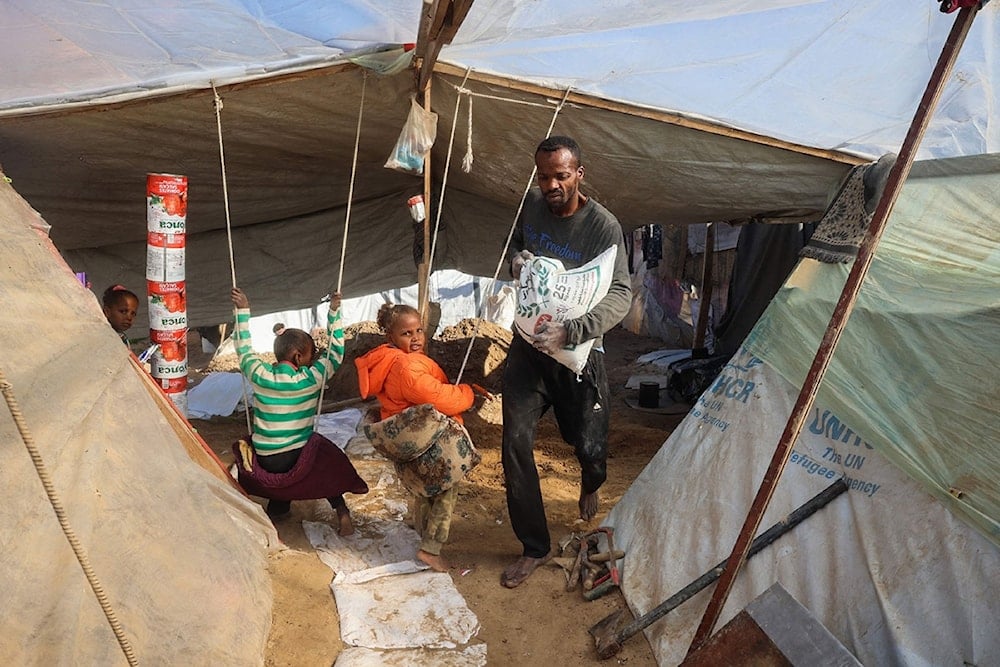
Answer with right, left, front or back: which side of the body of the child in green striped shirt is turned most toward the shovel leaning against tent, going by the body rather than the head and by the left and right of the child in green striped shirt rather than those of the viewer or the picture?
right

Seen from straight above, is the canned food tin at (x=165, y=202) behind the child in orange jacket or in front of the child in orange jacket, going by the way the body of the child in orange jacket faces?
behind

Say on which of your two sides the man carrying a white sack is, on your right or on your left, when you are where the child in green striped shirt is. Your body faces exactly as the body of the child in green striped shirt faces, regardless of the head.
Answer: on your right

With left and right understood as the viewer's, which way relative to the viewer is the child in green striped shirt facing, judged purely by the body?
facing away from the viewer and to the right of the viewer

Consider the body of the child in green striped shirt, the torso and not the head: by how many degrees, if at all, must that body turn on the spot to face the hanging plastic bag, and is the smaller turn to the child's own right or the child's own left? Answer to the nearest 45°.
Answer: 0° — they already face it

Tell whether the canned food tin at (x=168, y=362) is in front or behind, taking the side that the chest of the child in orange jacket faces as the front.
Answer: behind

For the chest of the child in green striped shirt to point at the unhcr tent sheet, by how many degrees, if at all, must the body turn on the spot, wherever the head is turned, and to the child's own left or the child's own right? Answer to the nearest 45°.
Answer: approximately 90° to the child's own right

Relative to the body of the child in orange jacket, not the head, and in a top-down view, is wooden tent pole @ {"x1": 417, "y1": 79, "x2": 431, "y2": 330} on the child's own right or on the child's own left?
on the child's own left

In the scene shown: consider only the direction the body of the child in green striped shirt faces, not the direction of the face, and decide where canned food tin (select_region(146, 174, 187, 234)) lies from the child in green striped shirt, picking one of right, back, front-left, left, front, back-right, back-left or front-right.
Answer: left

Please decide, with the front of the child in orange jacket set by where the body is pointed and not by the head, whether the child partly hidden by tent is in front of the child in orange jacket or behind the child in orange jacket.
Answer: behind

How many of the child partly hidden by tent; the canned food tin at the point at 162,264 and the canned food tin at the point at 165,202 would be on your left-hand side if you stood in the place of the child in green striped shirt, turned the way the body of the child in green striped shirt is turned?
3
